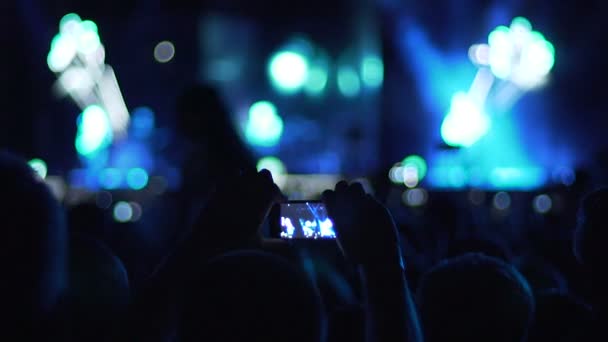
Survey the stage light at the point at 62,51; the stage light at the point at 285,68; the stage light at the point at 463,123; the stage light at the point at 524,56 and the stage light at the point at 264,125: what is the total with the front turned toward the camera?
5

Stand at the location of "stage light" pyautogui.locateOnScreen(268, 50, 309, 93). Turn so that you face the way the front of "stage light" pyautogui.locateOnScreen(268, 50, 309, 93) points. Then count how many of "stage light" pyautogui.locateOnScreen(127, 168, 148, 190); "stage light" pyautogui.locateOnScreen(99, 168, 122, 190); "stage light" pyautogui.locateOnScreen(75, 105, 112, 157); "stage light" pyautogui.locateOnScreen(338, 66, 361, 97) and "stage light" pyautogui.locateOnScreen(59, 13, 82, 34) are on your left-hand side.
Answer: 1

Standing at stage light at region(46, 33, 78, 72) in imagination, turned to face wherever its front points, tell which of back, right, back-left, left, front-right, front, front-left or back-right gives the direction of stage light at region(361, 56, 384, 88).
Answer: left

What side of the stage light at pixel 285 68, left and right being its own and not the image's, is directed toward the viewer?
front

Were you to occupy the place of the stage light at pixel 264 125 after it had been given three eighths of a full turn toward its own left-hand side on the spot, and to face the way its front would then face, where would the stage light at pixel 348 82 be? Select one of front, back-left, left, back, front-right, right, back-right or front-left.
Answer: front-right

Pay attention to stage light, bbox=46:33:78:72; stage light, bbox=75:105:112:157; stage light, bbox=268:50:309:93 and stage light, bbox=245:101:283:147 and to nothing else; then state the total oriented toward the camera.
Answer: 4

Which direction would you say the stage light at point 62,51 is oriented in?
toward the camera

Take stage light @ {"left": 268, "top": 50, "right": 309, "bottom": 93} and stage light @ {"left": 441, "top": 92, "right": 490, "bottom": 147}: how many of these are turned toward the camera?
2

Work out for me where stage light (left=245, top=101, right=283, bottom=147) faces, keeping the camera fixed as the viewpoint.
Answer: facing the viewer

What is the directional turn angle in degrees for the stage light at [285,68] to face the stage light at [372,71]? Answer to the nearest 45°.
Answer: approximately 45° to its left

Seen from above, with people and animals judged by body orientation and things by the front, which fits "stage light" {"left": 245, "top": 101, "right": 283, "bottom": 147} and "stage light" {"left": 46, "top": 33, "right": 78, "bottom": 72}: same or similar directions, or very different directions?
same or similar directions
